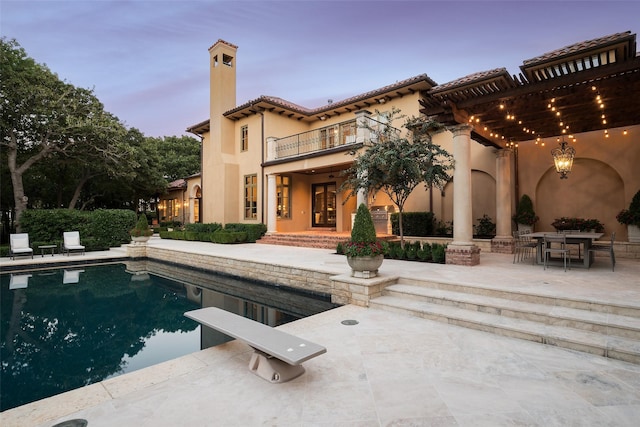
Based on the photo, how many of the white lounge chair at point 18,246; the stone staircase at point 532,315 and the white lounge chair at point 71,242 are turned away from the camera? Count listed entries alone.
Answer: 0

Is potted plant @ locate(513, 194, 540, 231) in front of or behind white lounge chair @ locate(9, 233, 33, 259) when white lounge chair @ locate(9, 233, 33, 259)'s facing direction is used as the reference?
in front

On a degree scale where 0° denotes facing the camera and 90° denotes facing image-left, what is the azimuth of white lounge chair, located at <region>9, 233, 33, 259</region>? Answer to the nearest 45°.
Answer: approximately 315°

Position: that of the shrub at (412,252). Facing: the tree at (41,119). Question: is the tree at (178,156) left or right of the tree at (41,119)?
right

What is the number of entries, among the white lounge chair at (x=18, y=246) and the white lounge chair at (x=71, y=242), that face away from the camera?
0

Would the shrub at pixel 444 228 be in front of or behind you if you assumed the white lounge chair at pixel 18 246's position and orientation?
in front

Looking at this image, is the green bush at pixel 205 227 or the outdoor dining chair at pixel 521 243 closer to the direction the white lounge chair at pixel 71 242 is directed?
the outdoor dining chair
